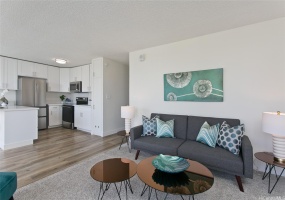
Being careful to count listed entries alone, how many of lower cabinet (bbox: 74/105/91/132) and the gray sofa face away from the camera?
0

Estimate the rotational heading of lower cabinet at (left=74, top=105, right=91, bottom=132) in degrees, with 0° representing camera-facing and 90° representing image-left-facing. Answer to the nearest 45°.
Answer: approximately 45°

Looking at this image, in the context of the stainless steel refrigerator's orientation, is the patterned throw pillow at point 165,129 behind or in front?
in front

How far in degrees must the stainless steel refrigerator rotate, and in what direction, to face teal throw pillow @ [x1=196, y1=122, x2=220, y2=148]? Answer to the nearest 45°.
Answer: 0° — it already faces it

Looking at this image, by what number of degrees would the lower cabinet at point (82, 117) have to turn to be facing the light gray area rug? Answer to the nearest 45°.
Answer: approximately 45° to its left

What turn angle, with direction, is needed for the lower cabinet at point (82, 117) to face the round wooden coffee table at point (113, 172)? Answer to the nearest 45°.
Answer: approximately 45° to its left

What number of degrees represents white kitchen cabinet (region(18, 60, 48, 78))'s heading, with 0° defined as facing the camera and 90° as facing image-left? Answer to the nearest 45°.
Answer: approximately 315°

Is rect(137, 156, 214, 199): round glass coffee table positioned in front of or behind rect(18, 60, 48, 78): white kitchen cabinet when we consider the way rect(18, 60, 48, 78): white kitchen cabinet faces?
in front
